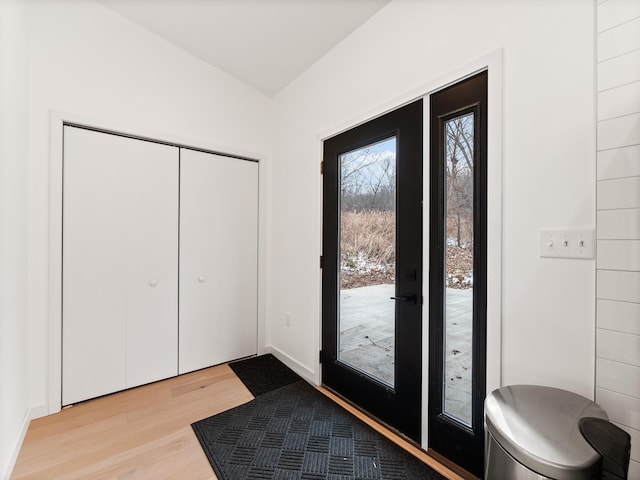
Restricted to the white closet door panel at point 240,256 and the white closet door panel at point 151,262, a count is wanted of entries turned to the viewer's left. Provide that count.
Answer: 0

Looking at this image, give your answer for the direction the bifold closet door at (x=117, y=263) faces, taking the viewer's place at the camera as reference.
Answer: facing the viewer and to the right of the viewer

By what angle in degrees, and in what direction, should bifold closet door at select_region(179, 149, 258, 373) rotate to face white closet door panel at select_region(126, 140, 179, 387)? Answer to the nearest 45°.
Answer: approximately 135° to its right

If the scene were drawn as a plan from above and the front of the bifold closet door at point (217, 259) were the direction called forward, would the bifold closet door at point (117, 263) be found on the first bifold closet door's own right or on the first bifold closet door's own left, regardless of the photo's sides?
on the first bifold closet door's own right

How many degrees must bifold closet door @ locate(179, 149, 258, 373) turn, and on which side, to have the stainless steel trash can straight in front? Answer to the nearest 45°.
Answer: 0° — it already faces it

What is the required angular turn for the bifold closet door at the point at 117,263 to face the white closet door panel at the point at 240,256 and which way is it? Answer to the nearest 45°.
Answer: approximately 45° to its left

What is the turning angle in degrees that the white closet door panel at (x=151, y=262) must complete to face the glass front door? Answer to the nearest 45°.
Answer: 0° — it already faces it

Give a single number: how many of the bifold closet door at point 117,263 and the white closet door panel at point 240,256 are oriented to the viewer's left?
0

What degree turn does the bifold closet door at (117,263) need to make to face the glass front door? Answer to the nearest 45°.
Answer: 0° — it already faces it

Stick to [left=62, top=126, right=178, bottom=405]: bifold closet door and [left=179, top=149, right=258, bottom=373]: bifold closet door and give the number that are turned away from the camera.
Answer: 0
